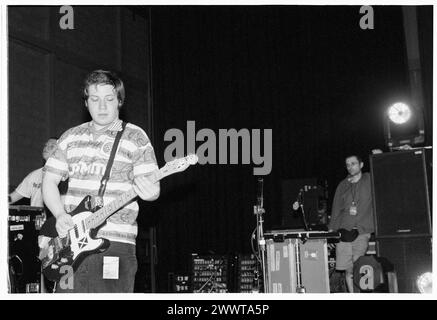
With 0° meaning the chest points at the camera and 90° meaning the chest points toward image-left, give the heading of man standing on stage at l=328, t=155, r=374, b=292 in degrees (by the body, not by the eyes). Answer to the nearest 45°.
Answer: approximately 45°

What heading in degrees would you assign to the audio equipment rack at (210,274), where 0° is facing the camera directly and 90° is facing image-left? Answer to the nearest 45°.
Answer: approximately 0°
